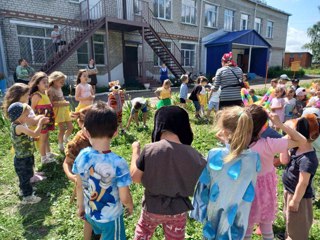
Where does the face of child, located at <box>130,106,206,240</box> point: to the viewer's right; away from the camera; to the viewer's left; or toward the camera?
away from the camera

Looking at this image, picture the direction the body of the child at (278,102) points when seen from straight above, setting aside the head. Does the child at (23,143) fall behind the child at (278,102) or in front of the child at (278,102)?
in front

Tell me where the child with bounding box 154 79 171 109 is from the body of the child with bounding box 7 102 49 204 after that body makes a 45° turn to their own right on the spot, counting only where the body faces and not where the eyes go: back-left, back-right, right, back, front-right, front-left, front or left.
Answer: left

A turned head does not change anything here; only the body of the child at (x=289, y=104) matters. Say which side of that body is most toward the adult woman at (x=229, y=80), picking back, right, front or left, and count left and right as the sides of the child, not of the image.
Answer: front

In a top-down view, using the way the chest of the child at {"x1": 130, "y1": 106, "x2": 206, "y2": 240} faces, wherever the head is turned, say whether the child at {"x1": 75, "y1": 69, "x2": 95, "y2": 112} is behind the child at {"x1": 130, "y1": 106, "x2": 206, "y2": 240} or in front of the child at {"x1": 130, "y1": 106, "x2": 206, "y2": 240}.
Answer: in front

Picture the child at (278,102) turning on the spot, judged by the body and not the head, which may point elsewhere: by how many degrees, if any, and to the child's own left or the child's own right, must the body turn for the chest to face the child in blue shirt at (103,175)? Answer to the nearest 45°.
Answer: approximately 45° to the child's own left

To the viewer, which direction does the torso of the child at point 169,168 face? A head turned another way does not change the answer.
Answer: away from the camera

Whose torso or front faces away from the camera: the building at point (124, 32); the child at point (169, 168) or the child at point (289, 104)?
the child at point (169, 168)

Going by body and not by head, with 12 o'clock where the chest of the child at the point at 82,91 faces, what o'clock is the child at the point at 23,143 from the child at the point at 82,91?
the child at the point at 23,143 is roughly at 2 o'clock from the child at the point at 82,91.

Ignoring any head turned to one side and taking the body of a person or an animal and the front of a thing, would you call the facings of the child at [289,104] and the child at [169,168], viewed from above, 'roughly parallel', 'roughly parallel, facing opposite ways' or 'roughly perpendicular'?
roughly perpendicular

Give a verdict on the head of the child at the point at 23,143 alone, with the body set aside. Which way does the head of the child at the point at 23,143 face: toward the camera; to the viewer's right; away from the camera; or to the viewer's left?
to the viewer's right

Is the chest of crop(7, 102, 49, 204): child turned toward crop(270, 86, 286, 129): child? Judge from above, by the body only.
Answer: yes

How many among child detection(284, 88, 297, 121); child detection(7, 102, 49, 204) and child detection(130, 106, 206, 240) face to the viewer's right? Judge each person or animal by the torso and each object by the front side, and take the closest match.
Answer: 1

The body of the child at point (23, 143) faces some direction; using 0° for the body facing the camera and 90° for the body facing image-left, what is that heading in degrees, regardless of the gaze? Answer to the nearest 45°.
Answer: approximately 270°
